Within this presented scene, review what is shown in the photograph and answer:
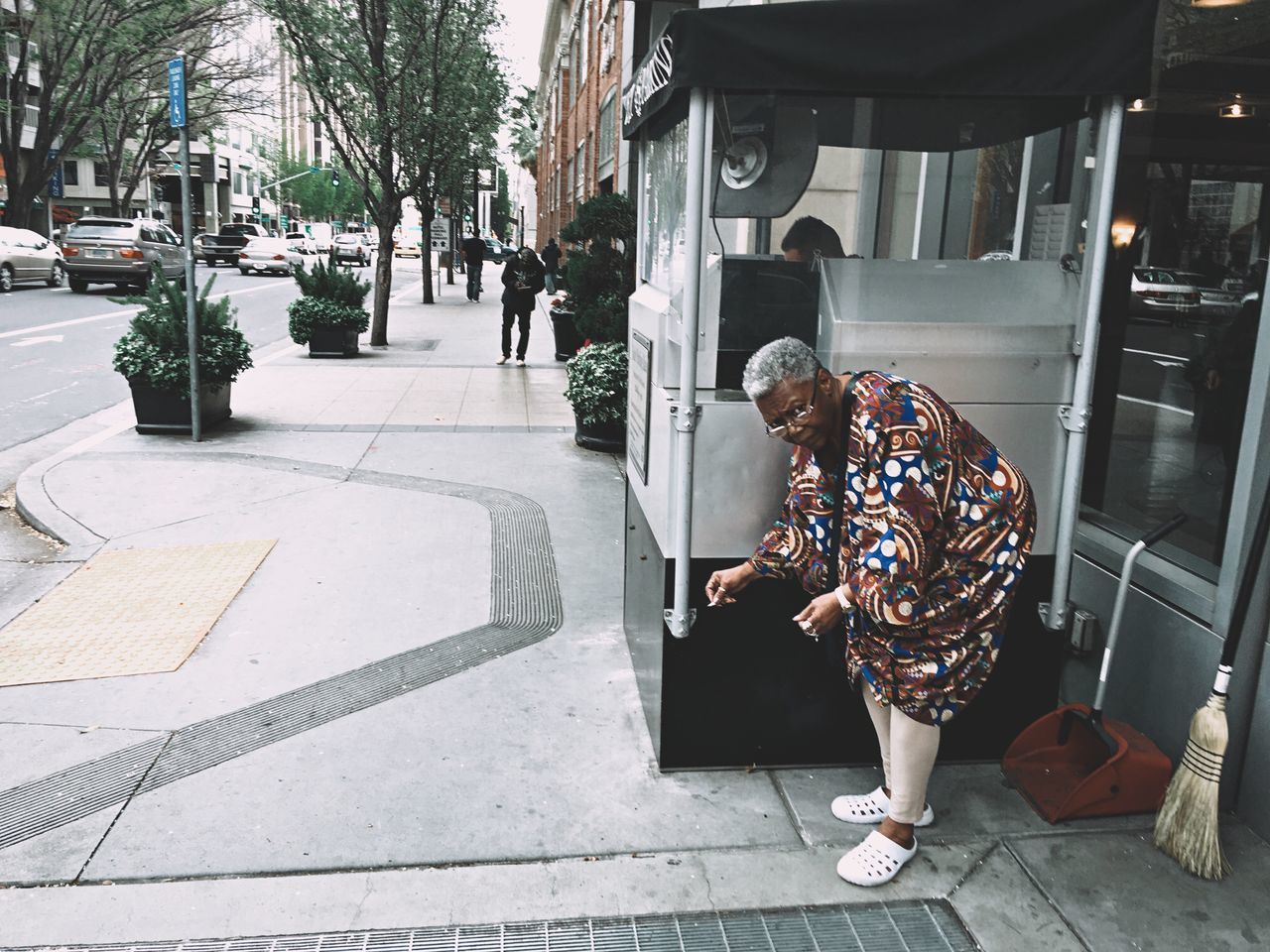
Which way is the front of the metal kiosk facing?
to the viewer's left

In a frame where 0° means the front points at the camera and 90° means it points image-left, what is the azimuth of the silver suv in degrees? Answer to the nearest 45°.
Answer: approximately 225°

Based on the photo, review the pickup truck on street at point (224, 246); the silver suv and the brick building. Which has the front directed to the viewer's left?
the brick building

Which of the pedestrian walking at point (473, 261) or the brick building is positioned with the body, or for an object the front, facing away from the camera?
the pedestrian walking

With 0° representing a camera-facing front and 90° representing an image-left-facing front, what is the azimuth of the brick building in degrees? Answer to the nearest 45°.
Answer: approximately 90°

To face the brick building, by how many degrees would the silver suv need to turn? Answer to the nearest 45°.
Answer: approximately 45° to its right

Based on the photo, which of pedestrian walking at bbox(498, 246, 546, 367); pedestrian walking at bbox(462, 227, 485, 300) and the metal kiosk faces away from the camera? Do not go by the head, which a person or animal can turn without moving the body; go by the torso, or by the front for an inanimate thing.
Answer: pedestrian walking at bbox(462, 227, 485, 300)

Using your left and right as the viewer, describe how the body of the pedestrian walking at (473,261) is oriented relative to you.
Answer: facing away from the viewer

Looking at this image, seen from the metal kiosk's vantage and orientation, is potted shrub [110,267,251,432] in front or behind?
in front

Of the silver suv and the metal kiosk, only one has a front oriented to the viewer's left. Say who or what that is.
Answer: the metal kiosk

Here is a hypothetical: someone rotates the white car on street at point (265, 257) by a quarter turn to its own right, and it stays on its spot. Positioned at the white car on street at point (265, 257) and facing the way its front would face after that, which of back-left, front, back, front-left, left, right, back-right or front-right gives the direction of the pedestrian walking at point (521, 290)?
front-right

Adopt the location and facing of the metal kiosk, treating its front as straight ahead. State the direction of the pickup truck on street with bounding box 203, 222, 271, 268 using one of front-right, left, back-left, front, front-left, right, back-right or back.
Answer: front-right

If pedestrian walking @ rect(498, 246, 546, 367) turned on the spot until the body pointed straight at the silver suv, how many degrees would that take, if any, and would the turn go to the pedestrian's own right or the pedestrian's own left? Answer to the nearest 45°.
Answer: approximately 135° to the pedestrian's own right

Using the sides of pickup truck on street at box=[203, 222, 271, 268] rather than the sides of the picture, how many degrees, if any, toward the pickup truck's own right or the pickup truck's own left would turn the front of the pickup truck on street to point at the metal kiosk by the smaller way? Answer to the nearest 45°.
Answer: approximately 135° to the pickup truck's own right

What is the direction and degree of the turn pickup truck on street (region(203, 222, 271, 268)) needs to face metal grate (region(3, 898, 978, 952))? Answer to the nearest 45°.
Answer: approximately 135° to its right
